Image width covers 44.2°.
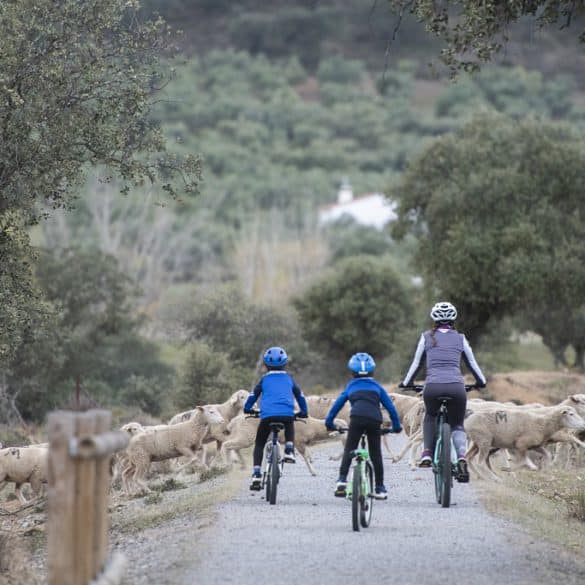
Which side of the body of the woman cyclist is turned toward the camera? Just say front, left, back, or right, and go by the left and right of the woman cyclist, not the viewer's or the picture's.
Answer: back

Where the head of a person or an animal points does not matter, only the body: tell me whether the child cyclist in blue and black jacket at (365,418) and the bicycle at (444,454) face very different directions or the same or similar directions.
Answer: same or similar directions

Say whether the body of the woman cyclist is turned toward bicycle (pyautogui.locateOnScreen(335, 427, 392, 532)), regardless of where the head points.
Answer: no

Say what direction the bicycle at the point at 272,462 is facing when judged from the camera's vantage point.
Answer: facing away from the viewer

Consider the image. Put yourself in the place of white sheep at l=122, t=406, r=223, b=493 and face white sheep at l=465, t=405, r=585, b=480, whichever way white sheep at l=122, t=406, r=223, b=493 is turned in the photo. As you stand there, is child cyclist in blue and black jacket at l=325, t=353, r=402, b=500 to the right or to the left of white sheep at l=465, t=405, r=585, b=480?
right

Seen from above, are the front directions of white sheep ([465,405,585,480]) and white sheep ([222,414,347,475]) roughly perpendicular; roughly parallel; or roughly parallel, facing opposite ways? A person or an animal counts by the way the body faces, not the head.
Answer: roughly parallel

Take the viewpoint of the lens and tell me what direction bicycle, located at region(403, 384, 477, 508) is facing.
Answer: facing away from the viewer

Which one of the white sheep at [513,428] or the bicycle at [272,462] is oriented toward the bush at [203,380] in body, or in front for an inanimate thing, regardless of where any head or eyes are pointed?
the bicycle

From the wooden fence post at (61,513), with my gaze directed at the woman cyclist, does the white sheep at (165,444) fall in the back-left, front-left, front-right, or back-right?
front-left

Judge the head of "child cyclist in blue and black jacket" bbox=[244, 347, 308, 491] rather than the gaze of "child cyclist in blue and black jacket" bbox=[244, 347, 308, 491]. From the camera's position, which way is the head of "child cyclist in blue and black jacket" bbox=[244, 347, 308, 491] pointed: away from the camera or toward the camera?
away from the camera

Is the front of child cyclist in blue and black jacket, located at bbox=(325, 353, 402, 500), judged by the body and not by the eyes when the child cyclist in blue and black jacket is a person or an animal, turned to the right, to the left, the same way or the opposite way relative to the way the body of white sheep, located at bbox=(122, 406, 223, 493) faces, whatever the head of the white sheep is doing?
to the left

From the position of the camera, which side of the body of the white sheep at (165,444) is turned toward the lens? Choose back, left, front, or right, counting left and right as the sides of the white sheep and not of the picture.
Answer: right

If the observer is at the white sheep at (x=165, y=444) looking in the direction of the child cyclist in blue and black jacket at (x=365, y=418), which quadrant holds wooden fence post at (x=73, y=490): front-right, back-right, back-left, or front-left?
front-right

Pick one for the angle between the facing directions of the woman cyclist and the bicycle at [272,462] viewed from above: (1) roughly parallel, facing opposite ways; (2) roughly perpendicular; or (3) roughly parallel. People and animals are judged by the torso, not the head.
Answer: roughly parallel

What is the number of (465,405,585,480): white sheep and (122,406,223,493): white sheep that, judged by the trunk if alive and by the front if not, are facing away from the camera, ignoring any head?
0

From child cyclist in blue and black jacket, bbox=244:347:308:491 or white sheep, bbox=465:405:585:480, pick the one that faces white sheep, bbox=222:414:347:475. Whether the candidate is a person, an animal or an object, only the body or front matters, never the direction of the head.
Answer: the child cyclist in blue and black jacket

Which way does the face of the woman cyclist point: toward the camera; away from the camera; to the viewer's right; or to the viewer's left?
away from the camera
